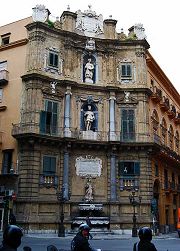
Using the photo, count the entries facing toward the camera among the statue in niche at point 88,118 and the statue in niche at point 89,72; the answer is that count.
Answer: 2

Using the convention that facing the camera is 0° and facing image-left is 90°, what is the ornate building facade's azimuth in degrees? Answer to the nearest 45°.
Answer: approximately 0°
